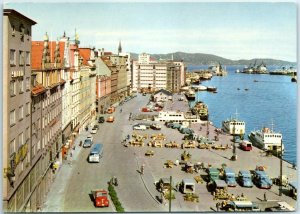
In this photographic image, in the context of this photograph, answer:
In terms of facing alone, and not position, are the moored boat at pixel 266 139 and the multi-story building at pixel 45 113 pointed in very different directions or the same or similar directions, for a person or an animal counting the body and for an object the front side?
very different directions

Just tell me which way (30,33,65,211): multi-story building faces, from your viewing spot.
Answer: facing the viewer and to the right of the viewer

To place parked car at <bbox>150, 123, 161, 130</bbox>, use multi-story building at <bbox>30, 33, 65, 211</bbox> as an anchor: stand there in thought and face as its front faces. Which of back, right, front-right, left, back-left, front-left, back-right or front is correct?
left

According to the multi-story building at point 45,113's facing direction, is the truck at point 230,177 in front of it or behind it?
in front

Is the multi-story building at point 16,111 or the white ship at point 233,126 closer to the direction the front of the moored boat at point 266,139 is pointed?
the white ship

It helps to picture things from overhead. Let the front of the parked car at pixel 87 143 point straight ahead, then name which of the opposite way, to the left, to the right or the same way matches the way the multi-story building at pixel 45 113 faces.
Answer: to the left

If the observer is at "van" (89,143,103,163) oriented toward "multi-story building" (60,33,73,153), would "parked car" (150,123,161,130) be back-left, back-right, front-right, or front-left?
front-right

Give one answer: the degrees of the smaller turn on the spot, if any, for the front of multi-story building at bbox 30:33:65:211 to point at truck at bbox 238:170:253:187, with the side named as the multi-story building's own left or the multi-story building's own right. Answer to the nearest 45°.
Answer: approximately 45° to the multi-story building's own left
